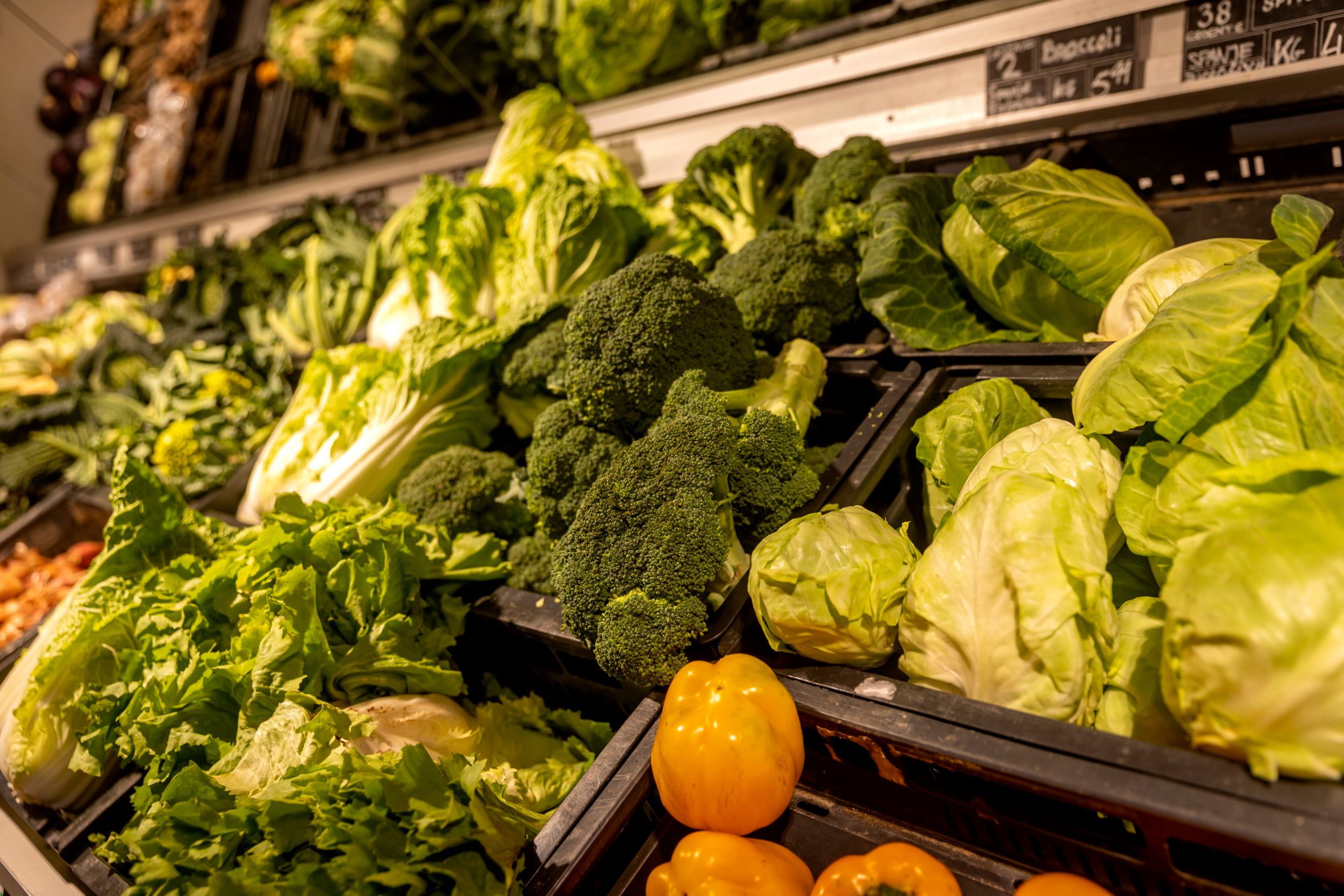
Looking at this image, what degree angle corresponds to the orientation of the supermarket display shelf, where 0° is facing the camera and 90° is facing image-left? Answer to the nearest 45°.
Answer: approximately 45°

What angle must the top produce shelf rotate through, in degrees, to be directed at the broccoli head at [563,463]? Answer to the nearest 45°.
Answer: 0° — it already faces it

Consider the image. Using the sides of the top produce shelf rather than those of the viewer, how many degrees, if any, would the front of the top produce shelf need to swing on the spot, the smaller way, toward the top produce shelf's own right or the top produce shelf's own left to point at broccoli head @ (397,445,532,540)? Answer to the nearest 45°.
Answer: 0° — it already faces it
